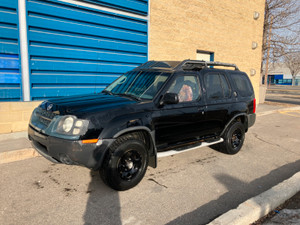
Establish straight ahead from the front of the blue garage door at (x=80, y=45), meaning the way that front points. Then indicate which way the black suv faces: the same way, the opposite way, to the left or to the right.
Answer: to the right

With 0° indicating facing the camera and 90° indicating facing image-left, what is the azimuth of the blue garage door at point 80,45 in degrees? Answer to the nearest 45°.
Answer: approximately 315°

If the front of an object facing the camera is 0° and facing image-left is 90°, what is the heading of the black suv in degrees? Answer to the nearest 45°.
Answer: approximately 45°

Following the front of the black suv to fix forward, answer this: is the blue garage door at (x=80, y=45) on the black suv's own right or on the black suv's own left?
on the black suv's own right

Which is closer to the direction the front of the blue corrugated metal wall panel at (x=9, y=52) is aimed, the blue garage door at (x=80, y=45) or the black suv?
the black suv

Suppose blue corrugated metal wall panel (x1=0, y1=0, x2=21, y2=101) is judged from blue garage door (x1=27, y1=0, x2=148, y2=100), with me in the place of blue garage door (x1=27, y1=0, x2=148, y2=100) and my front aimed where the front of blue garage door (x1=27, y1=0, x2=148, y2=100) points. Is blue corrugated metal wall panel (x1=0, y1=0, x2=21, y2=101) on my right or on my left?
on my right

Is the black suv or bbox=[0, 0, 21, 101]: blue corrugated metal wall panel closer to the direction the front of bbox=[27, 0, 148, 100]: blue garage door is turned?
the black suv

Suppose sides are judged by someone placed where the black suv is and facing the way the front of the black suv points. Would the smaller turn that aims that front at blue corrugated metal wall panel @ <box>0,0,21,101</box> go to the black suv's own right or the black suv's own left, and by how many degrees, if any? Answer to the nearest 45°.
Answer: approximately 90° to the black suv's own right

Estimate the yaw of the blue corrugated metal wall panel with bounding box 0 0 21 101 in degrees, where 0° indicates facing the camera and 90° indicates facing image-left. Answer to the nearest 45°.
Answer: approximately 315°
